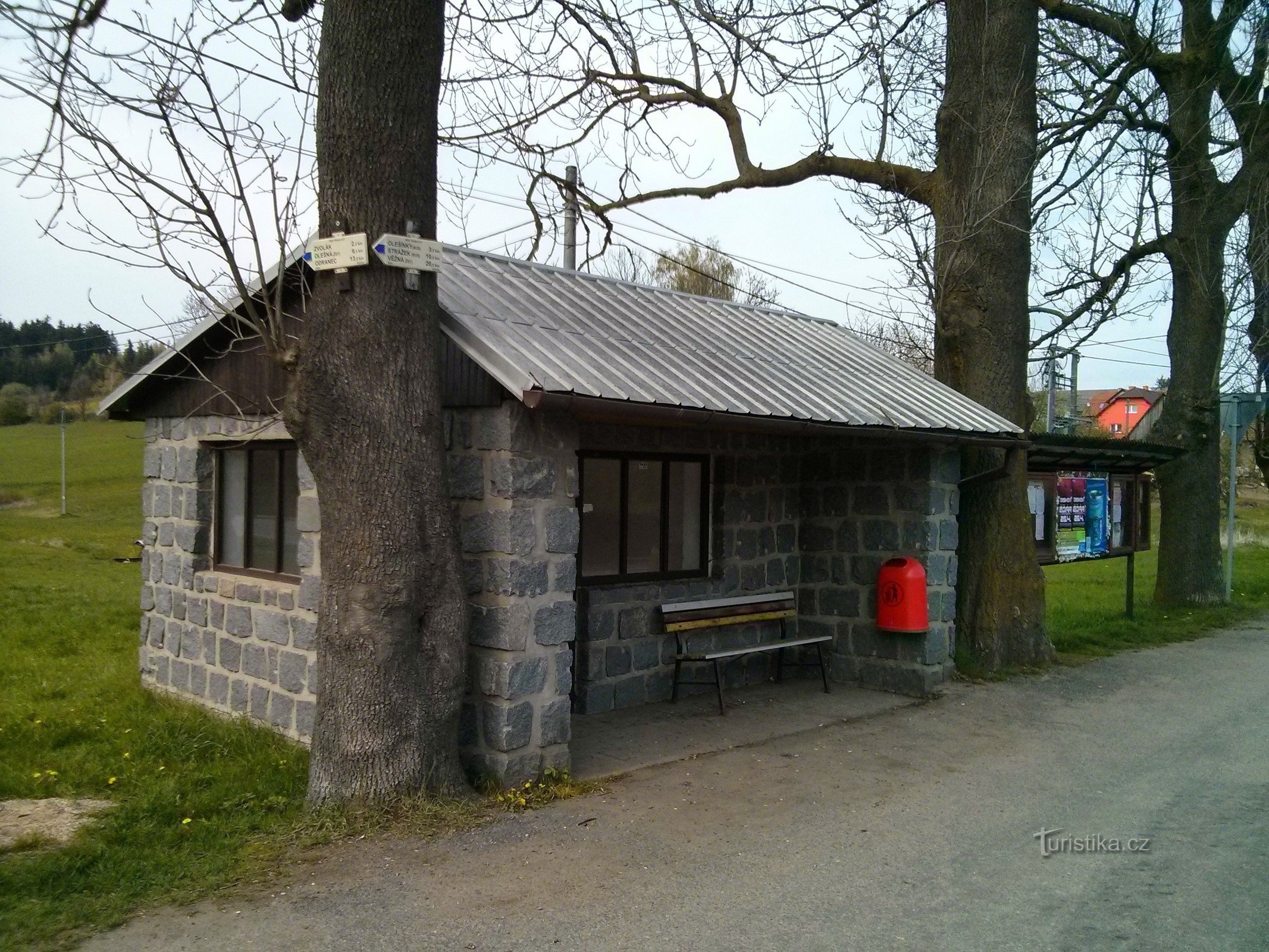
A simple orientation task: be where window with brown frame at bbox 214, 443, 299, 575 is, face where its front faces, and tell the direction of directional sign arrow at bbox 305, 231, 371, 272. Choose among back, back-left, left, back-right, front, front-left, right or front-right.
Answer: front-left

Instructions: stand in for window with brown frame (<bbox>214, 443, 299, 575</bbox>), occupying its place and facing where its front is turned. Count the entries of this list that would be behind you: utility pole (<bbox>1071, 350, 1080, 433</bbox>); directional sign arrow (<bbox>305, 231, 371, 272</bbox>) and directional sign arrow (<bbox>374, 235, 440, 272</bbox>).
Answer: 1

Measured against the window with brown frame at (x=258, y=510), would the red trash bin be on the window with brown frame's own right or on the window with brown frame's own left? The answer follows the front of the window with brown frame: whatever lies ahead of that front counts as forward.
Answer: on the window with brown frame's own left

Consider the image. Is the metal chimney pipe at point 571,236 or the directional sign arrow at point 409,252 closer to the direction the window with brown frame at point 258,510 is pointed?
the directional sign arrow

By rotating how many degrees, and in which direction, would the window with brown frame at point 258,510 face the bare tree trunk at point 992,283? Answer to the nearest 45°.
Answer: approximately 135° to its left

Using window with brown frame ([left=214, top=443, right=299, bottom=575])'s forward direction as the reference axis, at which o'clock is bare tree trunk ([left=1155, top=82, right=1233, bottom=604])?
The bare tree trunk is roughly at 7 o'clock from the window with brown frame.

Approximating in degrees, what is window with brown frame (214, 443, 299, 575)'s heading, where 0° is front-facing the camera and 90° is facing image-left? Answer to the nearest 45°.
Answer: approximately 45°

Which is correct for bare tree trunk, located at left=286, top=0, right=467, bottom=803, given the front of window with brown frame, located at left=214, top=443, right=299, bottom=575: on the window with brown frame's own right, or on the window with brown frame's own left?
on the window with brown frame's own left
